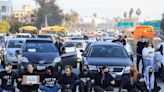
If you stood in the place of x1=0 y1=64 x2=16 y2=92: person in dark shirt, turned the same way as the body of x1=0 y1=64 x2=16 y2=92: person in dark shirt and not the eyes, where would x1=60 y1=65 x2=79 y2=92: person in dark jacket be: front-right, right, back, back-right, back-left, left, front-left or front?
left

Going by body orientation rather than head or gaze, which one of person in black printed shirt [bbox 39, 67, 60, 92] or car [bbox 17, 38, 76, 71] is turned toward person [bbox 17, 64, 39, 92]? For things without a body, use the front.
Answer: the car

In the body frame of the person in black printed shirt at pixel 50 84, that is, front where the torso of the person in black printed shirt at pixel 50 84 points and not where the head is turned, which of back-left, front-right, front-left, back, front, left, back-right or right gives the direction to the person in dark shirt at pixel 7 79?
right

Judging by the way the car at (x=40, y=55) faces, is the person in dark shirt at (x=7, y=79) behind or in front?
in front

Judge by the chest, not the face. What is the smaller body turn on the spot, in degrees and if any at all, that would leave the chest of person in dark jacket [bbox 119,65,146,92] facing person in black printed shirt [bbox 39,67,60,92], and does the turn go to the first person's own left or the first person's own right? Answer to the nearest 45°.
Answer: approximately 45° to the first person's own right
